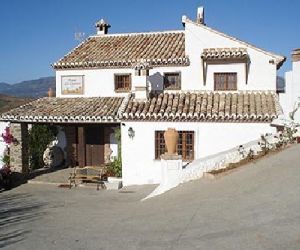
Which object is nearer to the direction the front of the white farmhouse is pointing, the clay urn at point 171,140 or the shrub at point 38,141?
the clay urn

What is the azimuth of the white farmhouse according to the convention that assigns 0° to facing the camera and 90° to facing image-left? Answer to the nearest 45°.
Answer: approximately 0°

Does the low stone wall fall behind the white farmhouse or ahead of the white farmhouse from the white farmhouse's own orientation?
ahead

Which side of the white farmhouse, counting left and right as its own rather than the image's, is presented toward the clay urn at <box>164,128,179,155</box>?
front

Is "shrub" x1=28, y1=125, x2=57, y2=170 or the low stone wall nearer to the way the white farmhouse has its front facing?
the low stone wall
